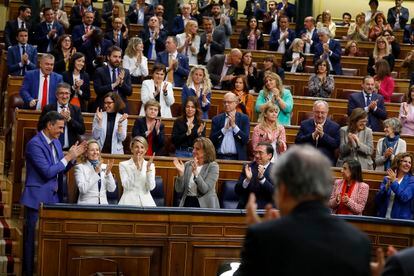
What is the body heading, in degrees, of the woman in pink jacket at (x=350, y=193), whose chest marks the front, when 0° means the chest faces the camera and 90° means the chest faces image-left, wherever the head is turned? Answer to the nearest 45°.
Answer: approximately 45°

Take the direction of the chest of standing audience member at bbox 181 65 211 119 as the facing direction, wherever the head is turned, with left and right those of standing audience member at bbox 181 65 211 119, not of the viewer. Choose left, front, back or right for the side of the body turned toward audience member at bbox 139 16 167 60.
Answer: back

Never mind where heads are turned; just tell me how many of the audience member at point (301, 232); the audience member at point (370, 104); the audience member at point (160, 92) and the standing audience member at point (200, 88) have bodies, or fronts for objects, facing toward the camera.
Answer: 3

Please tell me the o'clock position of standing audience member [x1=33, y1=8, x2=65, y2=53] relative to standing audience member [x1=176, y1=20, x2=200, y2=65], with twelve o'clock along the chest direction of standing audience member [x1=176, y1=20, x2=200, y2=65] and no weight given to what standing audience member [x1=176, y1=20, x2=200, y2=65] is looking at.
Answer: standing audience member [x1=33, y1=8, x2=65, y2=53] is roughly at 3 o'clock from standing audience member [x1=176, y1=20, x2=200, y2=65].

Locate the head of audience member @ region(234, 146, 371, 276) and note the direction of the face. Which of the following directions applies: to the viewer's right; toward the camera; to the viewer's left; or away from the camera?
away from the camera

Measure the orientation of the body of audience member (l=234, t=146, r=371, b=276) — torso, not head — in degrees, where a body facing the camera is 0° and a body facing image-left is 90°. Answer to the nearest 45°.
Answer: approximately 135°

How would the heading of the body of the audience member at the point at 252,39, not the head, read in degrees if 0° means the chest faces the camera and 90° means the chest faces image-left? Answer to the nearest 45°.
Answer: approximately 0°

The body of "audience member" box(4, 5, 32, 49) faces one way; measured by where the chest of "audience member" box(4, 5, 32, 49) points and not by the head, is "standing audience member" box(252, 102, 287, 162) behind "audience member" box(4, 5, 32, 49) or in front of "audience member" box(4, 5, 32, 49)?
in front

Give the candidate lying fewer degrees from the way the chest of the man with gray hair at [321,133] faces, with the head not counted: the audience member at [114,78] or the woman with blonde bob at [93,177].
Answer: the woman with blonde bob

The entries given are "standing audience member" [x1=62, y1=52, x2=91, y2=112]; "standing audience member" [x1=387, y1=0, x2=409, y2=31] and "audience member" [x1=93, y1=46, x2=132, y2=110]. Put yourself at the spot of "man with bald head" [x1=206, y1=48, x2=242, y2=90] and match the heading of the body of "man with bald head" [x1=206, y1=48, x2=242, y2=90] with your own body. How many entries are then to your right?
2

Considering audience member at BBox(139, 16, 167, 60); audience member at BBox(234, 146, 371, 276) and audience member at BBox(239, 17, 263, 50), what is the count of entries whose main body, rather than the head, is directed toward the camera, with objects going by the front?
2
